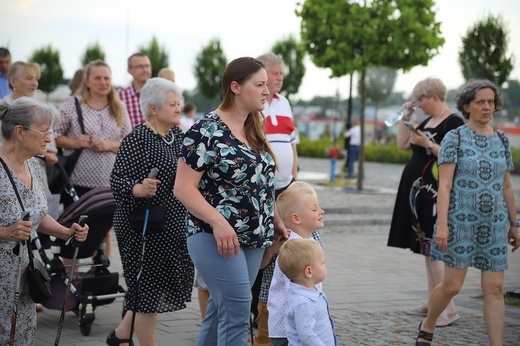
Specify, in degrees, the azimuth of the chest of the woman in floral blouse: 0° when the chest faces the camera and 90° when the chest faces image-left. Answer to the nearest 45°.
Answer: approximately 315°

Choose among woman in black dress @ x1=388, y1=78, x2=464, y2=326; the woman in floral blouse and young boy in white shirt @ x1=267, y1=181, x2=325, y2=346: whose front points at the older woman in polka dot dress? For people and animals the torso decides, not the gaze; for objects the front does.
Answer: the woman in black dress

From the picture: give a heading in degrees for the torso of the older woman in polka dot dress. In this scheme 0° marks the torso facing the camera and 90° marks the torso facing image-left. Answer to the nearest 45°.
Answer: approximately 315°

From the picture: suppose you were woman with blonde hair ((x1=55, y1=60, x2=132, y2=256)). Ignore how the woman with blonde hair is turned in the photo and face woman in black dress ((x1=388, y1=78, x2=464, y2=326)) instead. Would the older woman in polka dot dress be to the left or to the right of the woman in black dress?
right

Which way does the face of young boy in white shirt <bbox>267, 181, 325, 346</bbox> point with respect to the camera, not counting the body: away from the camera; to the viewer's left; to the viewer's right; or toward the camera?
to the viewer's right

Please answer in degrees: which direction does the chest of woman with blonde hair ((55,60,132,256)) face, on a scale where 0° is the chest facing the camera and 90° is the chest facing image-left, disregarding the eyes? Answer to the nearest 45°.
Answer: approximately 315°

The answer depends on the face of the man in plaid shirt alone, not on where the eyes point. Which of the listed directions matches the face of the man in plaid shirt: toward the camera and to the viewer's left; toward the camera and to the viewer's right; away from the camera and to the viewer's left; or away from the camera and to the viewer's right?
toward the camera and to the viewer's right

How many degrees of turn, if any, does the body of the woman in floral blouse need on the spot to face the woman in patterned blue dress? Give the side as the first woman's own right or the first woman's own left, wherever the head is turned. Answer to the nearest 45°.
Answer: approximately 90° to the first woman's own left
